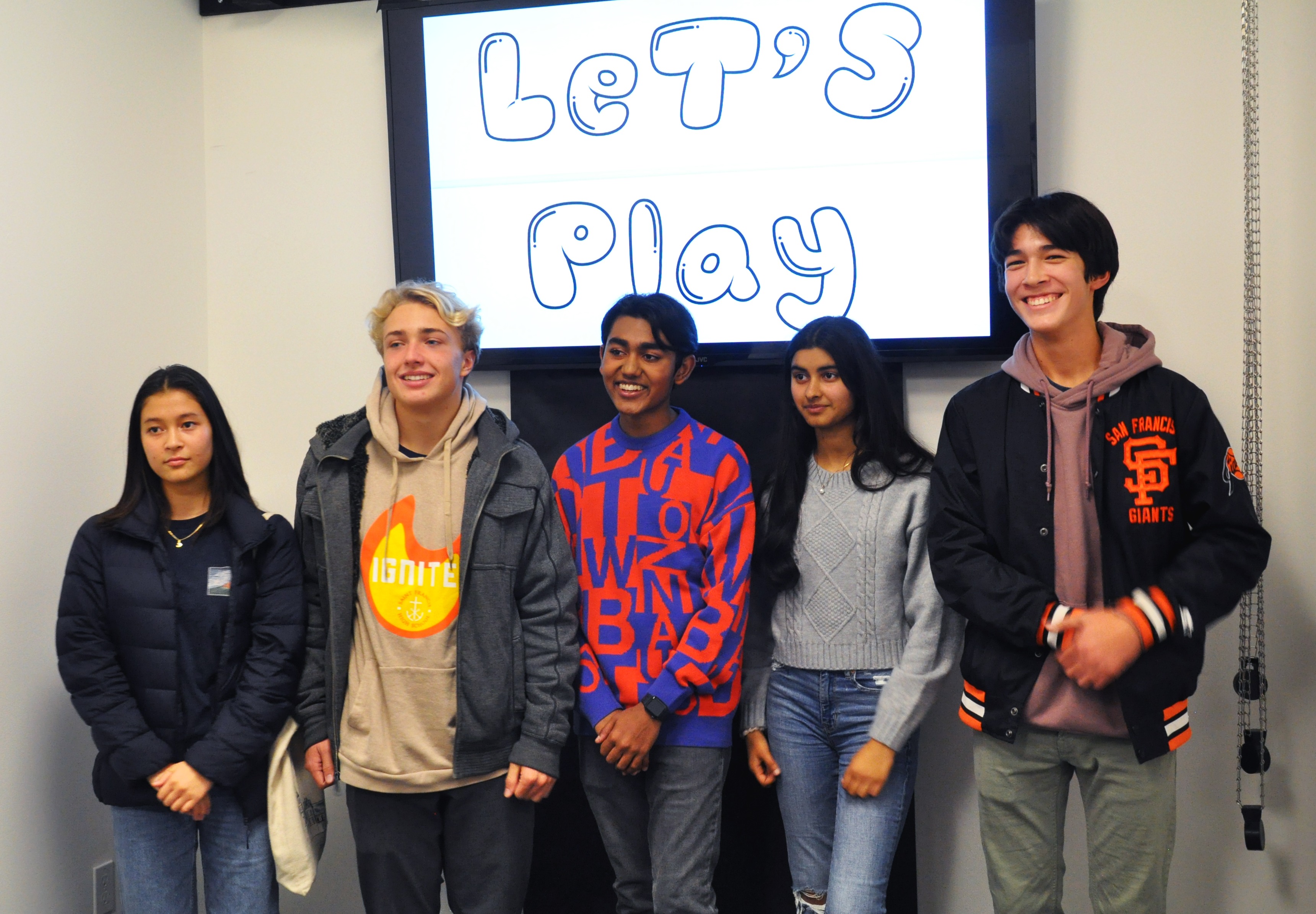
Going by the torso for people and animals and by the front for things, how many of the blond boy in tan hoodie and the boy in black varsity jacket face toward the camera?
2

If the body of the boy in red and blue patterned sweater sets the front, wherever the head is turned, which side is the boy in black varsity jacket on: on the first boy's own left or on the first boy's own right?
on the first boy's own left

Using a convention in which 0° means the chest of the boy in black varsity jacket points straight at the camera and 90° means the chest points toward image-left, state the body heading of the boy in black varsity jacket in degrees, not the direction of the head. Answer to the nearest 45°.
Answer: approximately 0°

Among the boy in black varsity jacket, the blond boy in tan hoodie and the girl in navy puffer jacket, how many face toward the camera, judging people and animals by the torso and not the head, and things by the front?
3

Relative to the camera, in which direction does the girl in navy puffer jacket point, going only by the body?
toward the camera

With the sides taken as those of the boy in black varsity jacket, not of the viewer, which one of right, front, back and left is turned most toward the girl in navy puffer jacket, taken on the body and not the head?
right

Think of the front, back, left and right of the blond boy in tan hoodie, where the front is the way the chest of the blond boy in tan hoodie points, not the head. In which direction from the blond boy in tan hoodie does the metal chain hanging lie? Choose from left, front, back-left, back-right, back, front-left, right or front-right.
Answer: left

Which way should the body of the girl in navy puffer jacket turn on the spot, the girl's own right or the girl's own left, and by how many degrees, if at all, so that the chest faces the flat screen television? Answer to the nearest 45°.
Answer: approximately 90° to the girl's own left

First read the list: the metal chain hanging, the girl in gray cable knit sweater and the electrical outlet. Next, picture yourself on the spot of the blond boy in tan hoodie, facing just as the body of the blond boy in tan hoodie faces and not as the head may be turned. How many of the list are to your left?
2

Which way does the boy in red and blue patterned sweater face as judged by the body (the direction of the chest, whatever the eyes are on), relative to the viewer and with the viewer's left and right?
facing the viewer and to the left of the viewer

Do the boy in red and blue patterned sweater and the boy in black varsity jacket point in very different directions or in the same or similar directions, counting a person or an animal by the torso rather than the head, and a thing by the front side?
same or similar directions

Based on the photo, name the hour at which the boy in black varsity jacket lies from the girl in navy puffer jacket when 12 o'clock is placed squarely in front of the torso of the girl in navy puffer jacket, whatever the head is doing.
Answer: The boy in black varsity jacket is roughly at 10 o'clock from the girl in navy puffer jacket.
